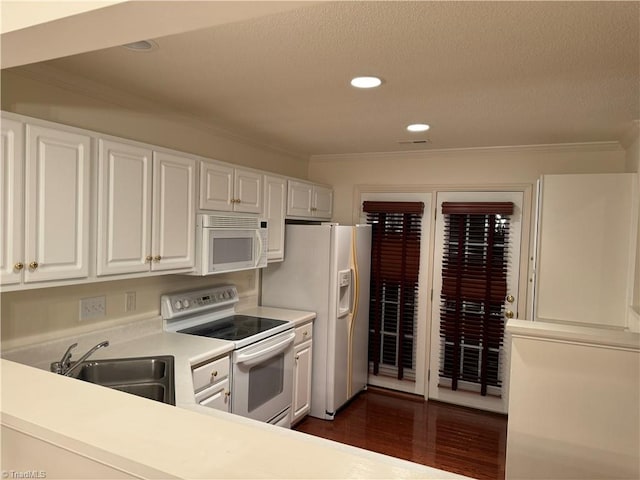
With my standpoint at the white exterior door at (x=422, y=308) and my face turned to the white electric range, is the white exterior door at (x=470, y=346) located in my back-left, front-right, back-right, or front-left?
back-left

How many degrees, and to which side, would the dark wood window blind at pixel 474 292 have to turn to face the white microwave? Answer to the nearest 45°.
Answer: approximately 45° to its right

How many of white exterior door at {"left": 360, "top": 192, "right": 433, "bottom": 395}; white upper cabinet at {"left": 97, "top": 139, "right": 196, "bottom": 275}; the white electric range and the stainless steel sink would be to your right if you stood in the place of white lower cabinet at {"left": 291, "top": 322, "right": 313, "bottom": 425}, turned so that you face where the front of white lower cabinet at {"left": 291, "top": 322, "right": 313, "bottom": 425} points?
3

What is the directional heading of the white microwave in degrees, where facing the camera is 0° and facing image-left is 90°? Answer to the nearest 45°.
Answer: approximately 315°

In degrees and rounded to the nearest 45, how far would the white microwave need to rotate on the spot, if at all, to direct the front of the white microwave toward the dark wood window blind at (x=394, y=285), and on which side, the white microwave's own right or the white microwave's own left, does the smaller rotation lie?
approximately 90° to the white microwave's own left

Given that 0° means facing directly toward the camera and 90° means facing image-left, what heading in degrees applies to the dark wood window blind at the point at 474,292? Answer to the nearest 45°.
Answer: approximately 0°
